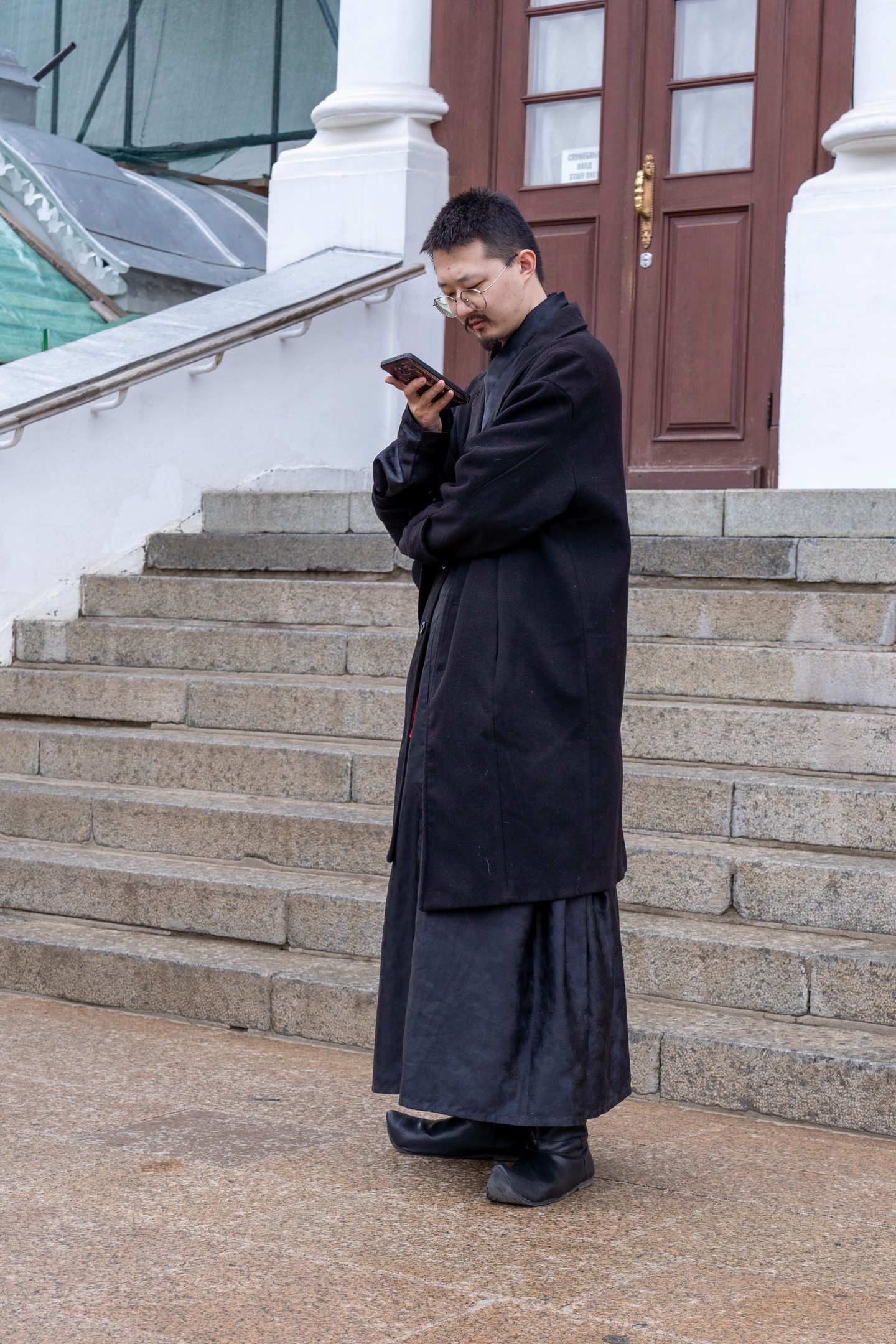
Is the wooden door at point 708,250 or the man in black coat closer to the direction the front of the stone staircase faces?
the man in black coat

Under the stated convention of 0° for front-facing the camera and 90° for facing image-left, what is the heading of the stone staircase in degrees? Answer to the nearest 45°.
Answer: approximately 0°

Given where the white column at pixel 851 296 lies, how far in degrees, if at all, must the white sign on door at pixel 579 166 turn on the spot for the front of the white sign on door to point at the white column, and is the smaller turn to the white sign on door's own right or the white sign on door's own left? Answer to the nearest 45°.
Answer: approximately 45° to the white sign on door's own left

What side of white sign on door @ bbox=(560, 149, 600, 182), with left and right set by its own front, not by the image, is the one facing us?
front

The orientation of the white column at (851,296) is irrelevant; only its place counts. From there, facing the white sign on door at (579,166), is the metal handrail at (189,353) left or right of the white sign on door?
left

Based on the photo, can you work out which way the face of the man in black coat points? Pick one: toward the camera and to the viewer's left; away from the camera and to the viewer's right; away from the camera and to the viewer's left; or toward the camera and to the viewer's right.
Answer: toward the camera and to the viewer's left

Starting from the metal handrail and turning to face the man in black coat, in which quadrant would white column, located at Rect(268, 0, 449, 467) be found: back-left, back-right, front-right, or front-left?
back-left

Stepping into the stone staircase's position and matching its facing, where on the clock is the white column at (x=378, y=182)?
The white column is roughly at 6 o'clock from the stone staircase.

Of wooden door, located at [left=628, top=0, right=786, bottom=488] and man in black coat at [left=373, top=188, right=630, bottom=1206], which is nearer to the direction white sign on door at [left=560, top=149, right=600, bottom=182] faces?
the man in black coat

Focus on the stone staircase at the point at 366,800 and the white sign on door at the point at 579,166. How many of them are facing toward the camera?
2

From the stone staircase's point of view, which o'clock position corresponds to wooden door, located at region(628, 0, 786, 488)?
The wooden door is roughly at 7 o'clock from the stone staircase.
